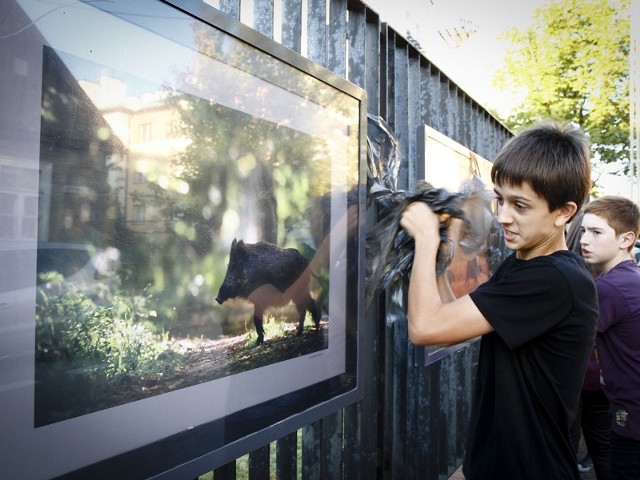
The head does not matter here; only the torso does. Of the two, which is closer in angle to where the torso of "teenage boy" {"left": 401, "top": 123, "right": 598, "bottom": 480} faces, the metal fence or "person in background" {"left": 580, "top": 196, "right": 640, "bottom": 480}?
the metal fence

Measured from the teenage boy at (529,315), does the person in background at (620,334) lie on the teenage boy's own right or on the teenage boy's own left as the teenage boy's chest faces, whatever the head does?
on the teenage boy's own right

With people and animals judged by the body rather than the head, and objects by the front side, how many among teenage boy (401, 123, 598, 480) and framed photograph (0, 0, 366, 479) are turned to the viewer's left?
1

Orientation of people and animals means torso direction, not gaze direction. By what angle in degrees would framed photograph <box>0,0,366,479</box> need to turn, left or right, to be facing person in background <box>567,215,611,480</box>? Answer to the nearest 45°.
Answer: approximately 90° to its left

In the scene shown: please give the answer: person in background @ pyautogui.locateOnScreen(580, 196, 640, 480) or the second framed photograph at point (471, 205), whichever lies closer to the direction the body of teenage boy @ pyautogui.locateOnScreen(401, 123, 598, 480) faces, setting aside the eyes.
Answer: the second framed photograph

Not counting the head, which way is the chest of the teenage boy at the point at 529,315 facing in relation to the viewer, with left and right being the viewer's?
facing to the left of the viewer

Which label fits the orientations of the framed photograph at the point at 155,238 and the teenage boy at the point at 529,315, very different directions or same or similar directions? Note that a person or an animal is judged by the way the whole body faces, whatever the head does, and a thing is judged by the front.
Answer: very different directions

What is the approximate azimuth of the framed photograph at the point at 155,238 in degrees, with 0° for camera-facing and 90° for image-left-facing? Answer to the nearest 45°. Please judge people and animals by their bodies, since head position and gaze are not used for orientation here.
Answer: approximately 315°

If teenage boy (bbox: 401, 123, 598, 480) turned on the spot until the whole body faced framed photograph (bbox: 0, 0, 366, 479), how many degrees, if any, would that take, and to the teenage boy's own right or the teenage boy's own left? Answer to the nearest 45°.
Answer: approximately 45° to the teenage boy's own left
